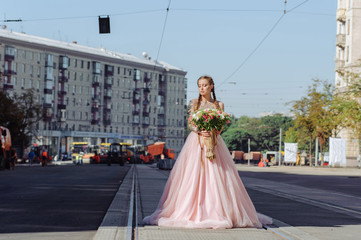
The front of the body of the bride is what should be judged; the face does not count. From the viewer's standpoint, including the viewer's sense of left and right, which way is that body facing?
facing the viewer

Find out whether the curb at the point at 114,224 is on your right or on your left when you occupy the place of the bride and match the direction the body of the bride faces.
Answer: on your right

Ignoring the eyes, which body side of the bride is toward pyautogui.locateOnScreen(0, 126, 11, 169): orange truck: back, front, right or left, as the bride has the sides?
back

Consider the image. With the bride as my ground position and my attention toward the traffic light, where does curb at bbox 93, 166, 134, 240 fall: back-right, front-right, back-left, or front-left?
front-left

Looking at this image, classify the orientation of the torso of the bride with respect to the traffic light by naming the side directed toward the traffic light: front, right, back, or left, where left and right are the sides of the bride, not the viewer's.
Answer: back

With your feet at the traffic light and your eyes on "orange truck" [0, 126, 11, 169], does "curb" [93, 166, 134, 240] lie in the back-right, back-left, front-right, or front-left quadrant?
back-left

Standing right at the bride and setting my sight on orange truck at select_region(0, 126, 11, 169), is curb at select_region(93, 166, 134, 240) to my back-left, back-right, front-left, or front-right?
front-left
